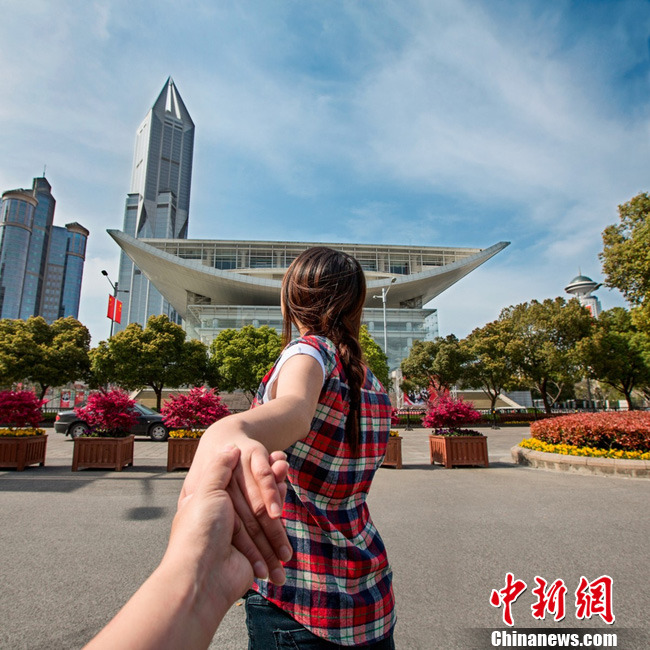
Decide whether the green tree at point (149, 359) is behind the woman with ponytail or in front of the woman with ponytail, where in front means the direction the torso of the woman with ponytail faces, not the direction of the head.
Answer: in front

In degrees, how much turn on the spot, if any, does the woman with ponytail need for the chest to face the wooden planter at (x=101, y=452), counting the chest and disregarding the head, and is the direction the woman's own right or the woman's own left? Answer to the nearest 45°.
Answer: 0° — they already face it

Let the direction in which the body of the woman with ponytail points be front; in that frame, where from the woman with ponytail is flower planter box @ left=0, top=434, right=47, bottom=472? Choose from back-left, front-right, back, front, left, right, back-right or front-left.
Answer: front

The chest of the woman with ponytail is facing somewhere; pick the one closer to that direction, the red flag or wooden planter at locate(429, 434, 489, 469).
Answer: the red flag

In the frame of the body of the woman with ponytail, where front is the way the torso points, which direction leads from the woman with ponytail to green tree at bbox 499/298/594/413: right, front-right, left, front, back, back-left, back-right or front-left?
right

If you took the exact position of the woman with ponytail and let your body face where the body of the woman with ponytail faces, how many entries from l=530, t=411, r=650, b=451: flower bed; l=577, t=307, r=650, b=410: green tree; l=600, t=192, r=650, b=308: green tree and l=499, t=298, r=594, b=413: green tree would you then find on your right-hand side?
4

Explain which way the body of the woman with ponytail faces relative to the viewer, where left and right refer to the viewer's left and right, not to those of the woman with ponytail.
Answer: facing away from the viewer and to the left of the viewer

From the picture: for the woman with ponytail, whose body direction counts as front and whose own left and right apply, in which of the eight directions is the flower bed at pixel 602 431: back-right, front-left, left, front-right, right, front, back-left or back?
right

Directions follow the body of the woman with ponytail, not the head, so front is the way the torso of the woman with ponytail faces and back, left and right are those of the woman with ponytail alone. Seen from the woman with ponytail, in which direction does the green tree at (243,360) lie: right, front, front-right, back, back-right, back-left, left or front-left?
front-right

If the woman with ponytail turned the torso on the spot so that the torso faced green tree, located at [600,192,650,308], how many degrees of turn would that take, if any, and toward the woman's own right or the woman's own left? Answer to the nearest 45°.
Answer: approximately 90° to the woman's own right

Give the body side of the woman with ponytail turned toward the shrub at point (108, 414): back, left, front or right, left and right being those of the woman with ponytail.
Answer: front

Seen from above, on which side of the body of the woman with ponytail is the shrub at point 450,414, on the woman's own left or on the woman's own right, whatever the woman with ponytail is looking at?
on the woman's own right

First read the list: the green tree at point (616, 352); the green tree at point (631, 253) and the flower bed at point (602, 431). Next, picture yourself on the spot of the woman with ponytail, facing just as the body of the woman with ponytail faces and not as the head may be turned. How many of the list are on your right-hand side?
3
